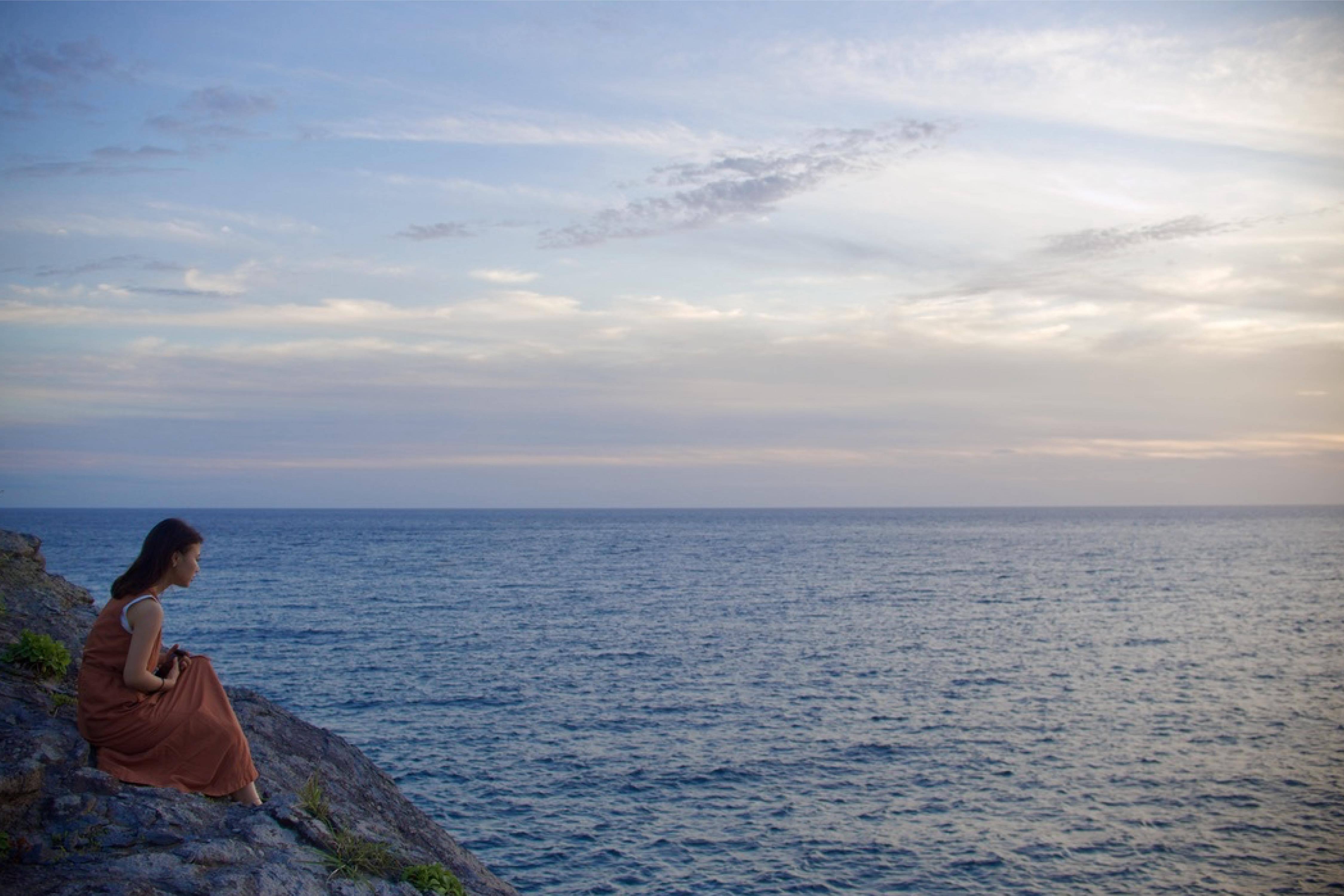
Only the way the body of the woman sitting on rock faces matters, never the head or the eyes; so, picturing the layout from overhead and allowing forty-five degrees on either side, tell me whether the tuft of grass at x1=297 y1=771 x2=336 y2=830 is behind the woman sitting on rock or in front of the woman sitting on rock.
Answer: in front

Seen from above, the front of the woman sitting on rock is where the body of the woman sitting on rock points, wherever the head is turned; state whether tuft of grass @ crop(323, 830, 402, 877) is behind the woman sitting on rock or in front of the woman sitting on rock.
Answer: in front

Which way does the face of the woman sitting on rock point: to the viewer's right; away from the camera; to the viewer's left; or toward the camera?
to the viewer's right

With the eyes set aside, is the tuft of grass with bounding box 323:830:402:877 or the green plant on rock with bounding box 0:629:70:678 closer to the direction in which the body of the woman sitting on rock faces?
the tuft of grass

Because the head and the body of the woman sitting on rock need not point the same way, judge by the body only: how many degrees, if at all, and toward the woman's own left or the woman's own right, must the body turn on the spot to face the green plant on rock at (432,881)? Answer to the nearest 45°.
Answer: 0° — they already face it

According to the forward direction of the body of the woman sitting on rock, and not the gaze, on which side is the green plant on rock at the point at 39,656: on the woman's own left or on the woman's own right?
on the woman's own left

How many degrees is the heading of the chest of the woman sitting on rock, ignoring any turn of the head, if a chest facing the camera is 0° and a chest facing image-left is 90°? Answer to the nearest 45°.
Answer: approximately 270°
